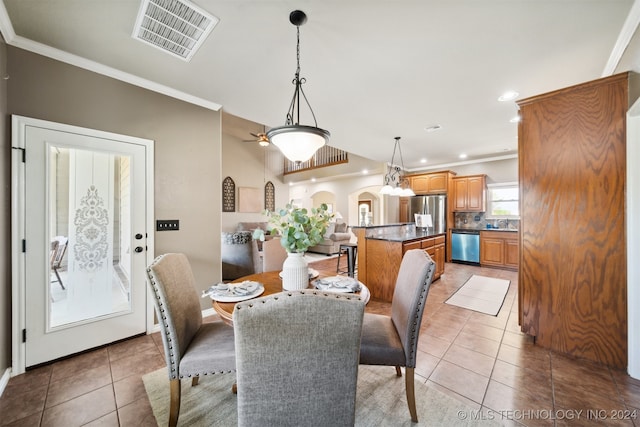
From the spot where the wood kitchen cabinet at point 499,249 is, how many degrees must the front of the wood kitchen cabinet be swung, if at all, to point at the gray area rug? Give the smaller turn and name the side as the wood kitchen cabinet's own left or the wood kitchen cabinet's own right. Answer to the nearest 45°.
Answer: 0° — it already faces it

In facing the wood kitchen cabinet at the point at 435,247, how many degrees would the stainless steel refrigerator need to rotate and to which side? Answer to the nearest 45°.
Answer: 0° — it already faces it

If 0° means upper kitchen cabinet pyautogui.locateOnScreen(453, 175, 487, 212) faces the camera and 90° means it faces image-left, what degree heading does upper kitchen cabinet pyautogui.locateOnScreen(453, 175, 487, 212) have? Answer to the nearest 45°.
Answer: approximately 0°

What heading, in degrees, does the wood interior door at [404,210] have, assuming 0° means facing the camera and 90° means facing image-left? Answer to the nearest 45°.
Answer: approximately 0°

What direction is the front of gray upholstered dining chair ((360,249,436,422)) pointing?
to the viewer's left

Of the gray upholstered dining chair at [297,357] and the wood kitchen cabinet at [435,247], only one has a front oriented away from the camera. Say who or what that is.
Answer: the gray upholstered dining chair

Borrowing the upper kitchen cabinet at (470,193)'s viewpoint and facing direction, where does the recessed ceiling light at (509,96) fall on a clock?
The recessed ceiling light is roughly at 12 o'clock from the upper kitchen cabinet.

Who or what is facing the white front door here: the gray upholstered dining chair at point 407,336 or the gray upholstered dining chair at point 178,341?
the gray upholstered dining chair at point 407,336

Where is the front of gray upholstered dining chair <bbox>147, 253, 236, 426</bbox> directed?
to the viewer's right

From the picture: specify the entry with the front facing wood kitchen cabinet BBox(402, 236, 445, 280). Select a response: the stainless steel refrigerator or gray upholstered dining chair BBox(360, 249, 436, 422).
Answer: the stainless steel refrigerator

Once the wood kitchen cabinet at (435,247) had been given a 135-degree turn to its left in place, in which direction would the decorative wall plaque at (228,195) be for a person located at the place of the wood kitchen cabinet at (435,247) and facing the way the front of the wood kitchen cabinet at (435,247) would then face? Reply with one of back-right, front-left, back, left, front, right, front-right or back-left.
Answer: left

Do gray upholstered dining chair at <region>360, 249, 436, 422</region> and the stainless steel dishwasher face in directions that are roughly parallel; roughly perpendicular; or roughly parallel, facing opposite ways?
roughly perpendicular
